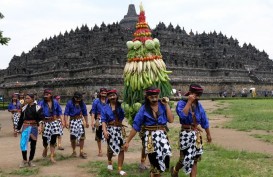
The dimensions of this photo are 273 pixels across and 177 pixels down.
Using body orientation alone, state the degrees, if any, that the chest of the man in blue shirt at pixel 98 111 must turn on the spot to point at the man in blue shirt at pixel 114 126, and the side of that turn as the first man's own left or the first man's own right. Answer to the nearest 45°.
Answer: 0° — they already face them

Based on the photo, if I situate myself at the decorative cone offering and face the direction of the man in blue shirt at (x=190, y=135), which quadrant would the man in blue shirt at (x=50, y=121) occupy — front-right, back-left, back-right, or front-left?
back-right

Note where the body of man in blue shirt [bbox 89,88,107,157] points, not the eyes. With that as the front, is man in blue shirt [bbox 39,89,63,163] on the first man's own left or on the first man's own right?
on the first man's own right

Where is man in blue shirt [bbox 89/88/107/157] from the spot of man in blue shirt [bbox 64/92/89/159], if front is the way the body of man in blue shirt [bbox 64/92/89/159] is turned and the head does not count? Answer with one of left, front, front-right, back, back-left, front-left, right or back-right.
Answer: back-left

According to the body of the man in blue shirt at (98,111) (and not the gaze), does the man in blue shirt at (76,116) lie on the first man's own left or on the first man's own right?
on the first man's own right

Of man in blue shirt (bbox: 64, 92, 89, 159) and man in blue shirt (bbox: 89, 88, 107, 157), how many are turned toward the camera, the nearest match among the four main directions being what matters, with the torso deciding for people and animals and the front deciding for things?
2

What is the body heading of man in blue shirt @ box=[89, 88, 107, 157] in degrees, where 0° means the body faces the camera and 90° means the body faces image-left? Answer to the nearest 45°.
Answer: approximately 0°
